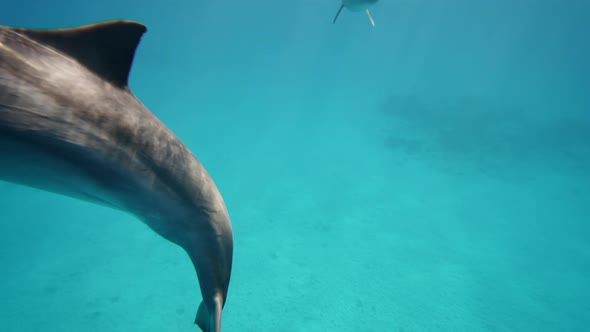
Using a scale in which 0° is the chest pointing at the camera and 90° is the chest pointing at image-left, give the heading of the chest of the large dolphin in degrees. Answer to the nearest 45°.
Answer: approximately 90°
